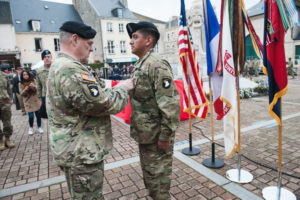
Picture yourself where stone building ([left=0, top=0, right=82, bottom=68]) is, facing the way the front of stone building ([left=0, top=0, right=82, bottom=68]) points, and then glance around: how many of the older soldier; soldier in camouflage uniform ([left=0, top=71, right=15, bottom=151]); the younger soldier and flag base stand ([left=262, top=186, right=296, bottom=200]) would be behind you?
0

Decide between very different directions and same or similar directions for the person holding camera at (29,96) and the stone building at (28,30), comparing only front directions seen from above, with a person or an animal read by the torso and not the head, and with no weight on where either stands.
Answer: same or similar directions

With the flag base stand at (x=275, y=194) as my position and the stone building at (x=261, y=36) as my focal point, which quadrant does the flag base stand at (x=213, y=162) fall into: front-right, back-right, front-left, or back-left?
front-left

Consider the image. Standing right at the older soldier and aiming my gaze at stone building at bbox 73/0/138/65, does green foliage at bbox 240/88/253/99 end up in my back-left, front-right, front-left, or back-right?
front-right

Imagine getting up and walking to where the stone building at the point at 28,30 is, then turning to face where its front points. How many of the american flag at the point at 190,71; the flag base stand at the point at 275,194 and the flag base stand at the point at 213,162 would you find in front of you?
3

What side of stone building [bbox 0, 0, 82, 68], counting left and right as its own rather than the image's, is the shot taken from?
front

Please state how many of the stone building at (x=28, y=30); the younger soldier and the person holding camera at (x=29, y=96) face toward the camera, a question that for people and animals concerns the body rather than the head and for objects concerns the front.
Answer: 2

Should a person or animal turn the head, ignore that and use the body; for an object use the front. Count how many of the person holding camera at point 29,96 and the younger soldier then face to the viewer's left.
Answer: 1

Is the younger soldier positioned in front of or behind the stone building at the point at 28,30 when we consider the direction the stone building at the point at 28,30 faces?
in front

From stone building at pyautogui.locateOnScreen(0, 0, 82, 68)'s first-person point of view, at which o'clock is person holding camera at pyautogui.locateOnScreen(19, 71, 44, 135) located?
The person holding camera is roughly at 12 o'clock from the stone building.

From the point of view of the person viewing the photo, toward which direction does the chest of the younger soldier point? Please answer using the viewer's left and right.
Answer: facing to the left of the viewer

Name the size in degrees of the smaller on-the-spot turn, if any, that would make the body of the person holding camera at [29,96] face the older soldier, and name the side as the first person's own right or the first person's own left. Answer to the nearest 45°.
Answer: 0° — they already face them

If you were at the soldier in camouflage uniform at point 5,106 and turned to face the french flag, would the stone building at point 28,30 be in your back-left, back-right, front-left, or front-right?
back-left

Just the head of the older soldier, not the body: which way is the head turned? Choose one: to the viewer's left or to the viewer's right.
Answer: to the viewer's right

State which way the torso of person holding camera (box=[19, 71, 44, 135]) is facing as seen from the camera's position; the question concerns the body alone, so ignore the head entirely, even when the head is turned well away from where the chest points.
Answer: toward the camera

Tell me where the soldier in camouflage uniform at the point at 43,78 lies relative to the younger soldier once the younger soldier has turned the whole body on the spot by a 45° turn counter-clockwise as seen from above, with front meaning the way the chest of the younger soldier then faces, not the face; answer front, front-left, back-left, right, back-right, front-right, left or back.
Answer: right
